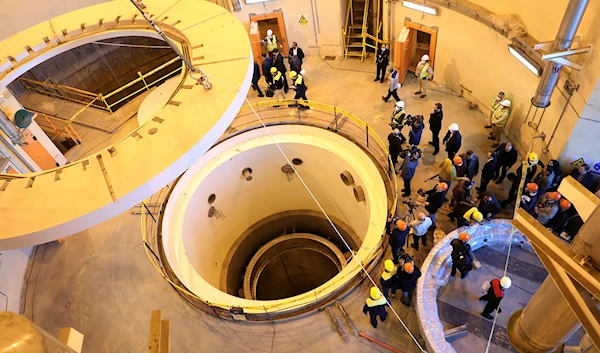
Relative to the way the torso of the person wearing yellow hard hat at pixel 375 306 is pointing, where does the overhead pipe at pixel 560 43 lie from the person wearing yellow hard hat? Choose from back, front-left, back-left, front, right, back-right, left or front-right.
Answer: front-right

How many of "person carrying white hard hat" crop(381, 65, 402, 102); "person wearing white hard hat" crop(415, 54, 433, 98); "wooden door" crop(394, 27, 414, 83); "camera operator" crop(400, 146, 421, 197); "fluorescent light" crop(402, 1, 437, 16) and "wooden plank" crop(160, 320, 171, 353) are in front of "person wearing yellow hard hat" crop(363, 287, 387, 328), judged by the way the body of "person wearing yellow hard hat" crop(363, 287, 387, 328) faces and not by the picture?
5

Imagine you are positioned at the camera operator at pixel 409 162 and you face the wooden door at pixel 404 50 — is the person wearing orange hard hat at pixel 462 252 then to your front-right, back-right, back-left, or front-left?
back-right

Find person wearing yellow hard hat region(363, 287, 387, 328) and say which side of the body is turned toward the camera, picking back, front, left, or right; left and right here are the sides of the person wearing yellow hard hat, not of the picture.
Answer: back

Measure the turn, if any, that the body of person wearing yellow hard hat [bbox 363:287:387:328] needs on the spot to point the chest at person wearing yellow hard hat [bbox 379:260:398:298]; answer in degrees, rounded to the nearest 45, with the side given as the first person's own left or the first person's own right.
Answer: approximately 45° to the first person's own right

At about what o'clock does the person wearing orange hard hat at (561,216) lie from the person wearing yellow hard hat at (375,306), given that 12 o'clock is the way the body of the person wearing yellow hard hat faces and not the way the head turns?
The person wearing orange hard hat is roughly at 2 o'clock from the person wearing yellow hard hat.

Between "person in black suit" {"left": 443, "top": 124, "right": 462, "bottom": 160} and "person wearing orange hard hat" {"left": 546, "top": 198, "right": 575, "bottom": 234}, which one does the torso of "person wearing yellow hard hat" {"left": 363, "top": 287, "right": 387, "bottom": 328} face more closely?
the person in black suit
